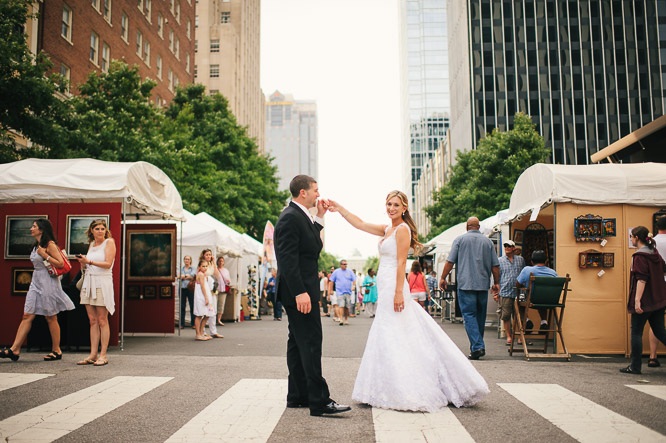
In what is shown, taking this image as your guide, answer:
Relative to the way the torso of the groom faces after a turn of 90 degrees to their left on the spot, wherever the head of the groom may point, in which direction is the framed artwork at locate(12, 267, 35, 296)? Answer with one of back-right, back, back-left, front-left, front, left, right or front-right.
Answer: front-left

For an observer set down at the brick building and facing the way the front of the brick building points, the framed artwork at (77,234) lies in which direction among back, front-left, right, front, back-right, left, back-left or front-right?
front-right

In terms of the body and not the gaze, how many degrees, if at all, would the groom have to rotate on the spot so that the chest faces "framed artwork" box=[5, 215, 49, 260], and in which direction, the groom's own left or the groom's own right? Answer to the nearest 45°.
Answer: approximately 135° to the groom's own left

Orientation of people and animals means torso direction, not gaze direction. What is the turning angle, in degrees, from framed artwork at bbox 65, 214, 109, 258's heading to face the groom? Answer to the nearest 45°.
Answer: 0° — it already faces them

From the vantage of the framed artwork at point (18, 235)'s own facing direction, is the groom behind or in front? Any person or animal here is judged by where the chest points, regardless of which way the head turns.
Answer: in front

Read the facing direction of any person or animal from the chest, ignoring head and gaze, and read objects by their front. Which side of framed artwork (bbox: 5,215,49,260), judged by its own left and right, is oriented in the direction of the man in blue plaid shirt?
left

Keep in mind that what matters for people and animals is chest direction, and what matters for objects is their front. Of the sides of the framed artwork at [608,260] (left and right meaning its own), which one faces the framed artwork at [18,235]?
right

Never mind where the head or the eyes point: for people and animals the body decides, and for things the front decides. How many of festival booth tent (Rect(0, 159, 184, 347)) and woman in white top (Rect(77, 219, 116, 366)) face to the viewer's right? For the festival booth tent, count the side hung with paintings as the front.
0

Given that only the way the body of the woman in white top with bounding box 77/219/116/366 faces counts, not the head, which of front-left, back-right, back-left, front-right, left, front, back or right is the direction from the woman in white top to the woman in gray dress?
right
